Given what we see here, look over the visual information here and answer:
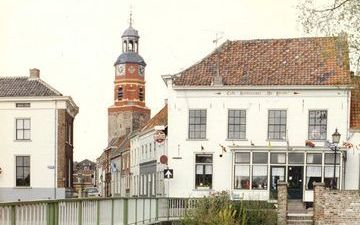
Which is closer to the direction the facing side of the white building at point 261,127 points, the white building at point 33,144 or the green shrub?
the green shrub

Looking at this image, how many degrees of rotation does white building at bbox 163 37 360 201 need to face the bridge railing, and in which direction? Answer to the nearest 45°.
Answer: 0° — it already faces it

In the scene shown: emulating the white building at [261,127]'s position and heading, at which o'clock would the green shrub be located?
The green shrub is roughly at 12 o'clock from the white building.

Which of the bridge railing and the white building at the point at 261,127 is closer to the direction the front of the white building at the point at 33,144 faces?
the bridge railing

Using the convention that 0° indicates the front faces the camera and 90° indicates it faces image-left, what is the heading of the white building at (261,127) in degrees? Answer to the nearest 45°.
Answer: approximately 0°

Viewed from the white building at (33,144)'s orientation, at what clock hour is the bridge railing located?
The bridge railing is roughly at 12 o'clock from the white building.

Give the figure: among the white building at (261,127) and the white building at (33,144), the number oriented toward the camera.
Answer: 2
